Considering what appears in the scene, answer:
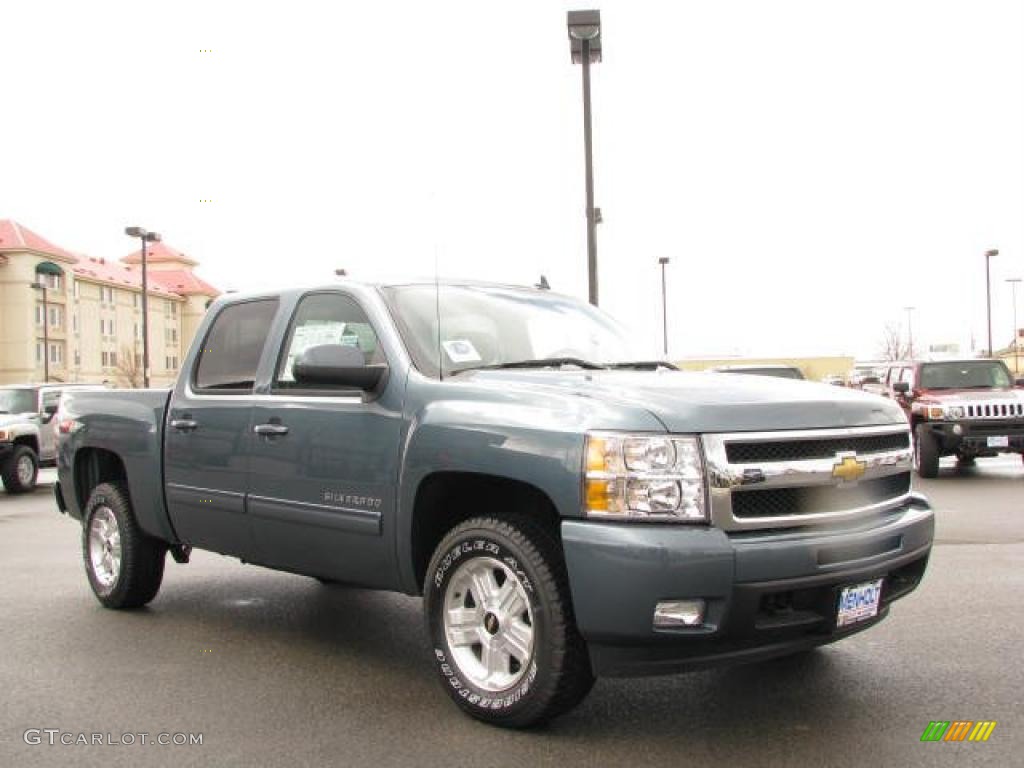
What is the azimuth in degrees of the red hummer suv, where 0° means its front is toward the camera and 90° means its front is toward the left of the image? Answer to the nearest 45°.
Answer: approximately 315°

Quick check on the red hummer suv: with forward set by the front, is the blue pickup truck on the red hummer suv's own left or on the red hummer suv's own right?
on the red hummer suv's own right

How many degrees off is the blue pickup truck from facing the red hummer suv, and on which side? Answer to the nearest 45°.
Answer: approximately 90° to its left

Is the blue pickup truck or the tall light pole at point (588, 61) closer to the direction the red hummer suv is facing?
the blue pickup truck

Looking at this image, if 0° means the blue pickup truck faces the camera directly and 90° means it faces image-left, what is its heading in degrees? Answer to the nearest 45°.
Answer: approximately 315°

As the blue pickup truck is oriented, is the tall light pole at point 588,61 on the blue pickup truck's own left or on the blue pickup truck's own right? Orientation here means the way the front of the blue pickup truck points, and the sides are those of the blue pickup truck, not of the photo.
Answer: on the blue pickup truck's own left

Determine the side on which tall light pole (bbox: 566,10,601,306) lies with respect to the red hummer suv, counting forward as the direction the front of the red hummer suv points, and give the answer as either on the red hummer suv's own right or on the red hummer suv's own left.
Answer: on the red hummer suv's own right
